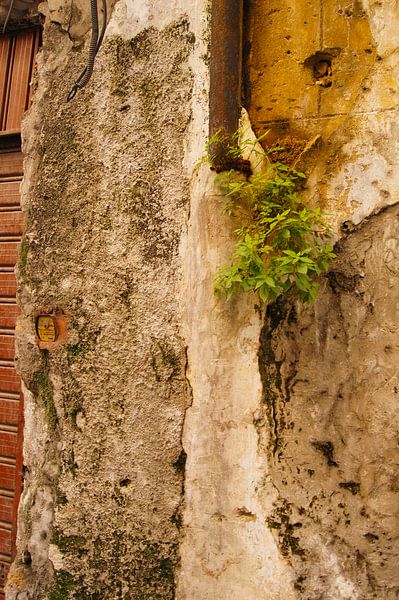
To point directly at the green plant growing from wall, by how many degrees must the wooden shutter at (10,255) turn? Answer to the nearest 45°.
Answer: approximately 45° to its left

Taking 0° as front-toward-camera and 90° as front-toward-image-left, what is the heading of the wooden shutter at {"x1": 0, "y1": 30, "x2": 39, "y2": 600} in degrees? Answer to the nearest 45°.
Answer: approximately 0°
